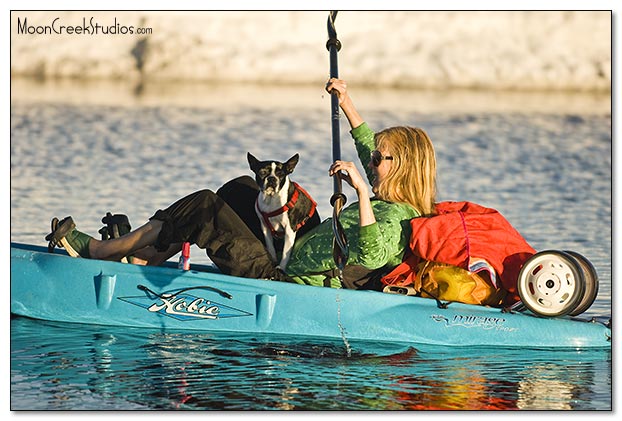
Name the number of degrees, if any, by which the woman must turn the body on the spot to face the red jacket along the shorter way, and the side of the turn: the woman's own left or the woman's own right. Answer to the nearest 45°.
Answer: approximately 180°

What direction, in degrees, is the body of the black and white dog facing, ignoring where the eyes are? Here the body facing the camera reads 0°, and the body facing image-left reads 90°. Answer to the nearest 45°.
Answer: approximately 45°

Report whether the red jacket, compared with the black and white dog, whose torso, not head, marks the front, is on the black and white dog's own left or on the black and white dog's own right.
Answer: on the black and white dog's own left

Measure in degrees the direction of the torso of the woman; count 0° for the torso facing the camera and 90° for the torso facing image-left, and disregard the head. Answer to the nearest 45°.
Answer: approximately 90°
